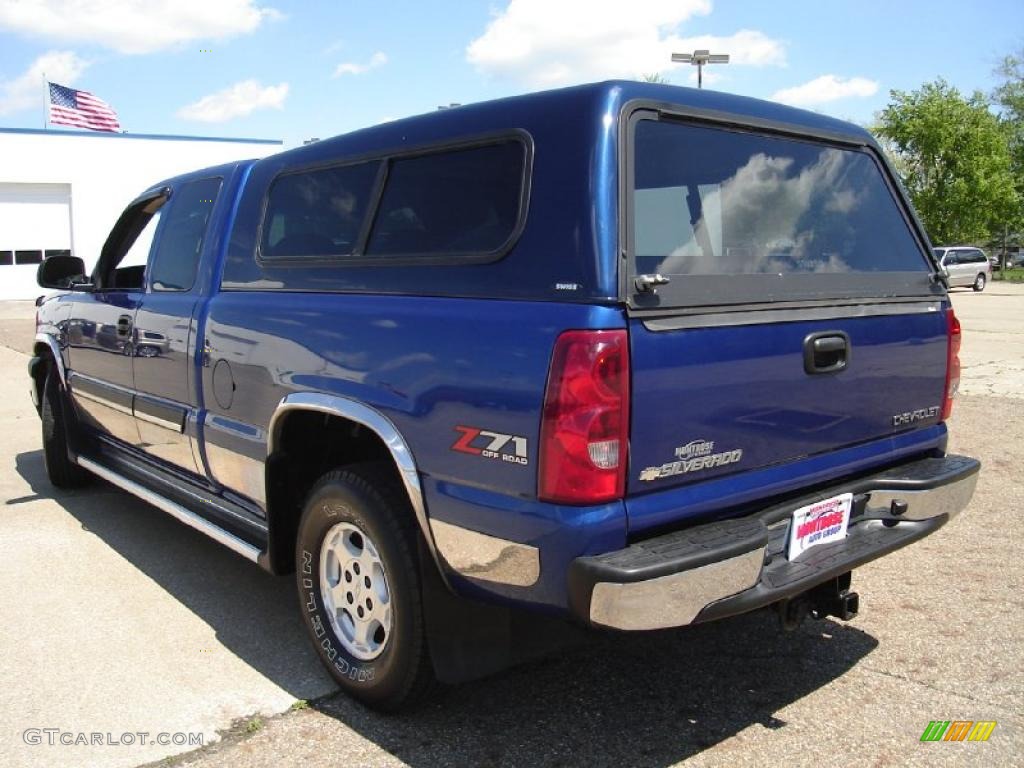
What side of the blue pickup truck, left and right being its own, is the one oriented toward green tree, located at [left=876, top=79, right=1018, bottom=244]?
right

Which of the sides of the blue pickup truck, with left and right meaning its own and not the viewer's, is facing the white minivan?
right

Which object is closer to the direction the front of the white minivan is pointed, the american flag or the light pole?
the american flag

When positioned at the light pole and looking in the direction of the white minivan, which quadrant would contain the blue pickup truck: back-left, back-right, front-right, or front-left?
back-right

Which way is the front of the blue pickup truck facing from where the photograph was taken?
facing away from the viewer and to the left of the viewer

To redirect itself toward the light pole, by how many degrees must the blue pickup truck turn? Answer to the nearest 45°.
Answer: approximately 45° to its right
